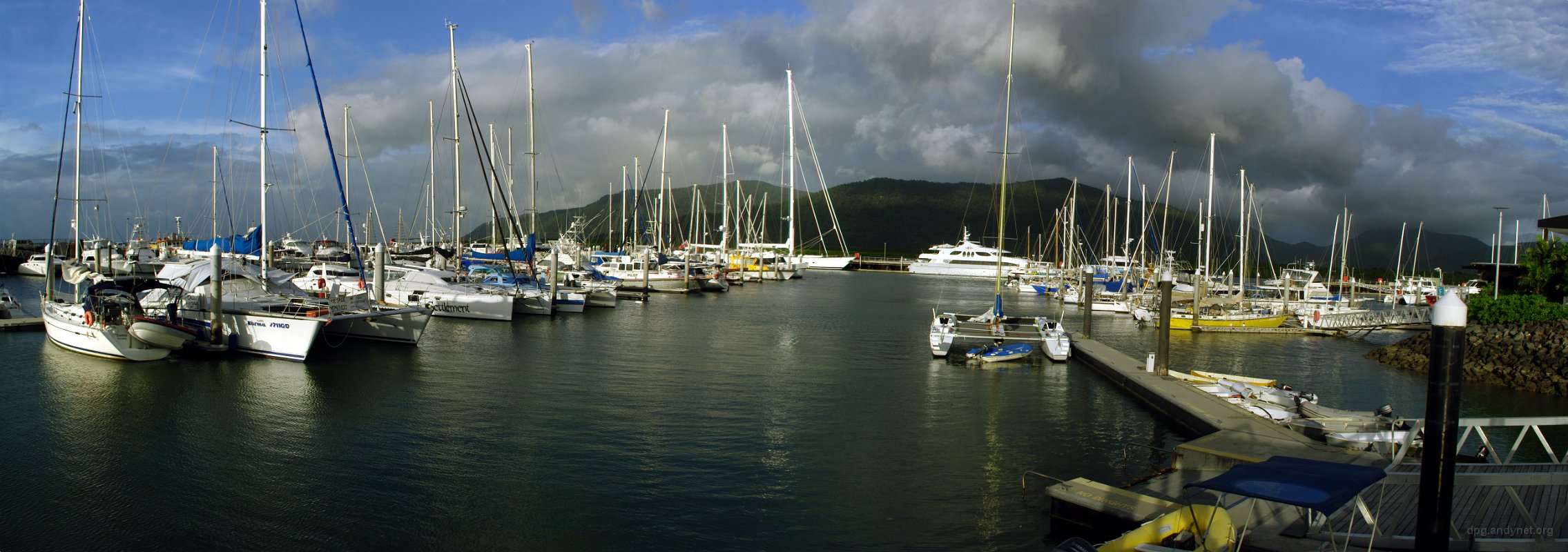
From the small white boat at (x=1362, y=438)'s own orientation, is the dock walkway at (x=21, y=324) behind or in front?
in front

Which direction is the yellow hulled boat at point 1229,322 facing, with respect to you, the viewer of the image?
facing to the right of the viewer

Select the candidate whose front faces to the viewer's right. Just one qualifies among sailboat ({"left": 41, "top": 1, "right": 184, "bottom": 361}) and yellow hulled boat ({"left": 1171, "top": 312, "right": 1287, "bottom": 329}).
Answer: the yellow hulled boat

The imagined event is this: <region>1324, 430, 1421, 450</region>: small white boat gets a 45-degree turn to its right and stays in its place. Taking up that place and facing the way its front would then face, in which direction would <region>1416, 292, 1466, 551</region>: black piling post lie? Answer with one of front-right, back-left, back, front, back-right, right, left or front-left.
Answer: back-left

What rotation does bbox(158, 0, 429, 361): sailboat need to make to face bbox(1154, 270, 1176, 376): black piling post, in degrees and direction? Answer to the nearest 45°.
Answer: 0° — it already faces it

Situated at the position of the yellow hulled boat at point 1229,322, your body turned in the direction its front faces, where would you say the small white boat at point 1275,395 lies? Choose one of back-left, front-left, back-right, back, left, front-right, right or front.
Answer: right

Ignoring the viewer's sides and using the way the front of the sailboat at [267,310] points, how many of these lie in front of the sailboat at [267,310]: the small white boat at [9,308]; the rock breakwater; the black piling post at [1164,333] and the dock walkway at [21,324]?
2

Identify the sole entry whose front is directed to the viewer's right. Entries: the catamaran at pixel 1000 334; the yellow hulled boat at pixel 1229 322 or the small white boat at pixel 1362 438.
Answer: the yellow hulled boat

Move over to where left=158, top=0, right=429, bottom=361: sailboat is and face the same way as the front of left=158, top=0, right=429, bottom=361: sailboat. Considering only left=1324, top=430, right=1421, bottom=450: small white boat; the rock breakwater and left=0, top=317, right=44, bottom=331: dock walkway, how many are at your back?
1

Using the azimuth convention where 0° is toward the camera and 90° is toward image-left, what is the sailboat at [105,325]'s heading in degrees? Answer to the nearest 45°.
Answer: approximately 135°

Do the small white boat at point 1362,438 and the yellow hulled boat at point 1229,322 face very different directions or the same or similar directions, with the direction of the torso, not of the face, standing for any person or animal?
very different directions

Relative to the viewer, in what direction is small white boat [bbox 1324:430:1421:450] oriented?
to the viewer's left

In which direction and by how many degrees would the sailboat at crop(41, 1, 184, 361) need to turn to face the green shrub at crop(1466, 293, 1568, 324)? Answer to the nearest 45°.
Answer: approximately 180°
